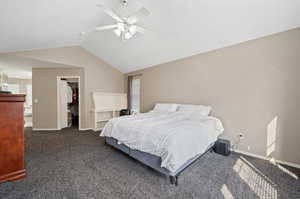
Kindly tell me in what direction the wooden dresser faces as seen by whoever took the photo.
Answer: facing away from the viewer and to the right of the viewer

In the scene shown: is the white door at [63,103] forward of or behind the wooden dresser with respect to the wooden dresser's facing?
forward

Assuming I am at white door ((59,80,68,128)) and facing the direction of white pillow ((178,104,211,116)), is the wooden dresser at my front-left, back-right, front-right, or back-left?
front-right
